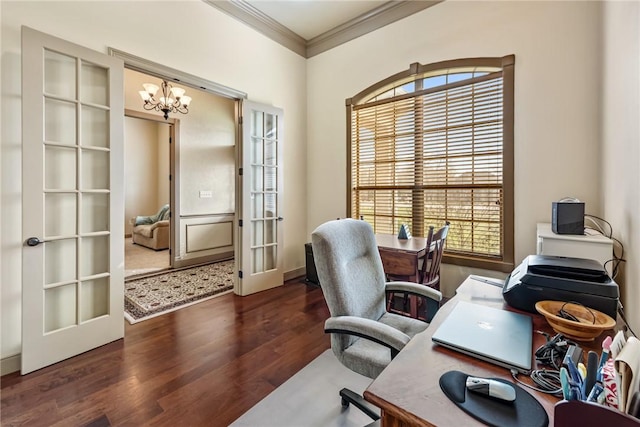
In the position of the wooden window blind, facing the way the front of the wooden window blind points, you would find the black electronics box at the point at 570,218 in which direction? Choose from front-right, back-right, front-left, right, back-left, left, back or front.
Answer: left

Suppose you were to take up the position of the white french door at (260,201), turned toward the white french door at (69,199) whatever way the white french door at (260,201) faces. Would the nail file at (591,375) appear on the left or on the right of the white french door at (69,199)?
left

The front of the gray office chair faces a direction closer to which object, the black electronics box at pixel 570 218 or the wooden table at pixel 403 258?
the black electronics box

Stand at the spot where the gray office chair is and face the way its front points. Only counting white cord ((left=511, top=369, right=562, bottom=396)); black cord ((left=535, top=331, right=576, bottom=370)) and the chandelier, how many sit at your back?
1

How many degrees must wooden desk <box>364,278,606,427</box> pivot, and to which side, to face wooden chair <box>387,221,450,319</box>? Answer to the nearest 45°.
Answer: approximately 135° to its right

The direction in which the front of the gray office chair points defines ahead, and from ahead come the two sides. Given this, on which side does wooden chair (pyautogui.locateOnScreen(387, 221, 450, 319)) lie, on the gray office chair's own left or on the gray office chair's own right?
on the gray office chair's own left

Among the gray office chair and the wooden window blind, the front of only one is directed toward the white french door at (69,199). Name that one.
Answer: the wooden window blind

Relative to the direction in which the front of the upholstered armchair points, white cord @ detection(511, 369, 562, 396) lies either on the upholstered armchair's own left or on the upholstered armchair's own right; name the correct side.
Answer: on the upholstered armchair's own left

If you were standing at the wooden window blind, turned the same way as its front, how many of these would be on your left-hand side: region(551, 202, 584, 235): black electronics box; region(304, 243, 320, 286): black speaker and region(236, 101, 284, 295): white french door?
1

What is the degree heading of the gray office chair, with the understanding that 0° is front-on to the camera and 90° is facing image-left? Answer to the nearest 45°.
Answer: approximately 315°

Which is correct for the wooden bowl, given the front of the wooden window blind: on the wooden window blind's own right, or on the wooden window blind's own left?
on the wooden window blind's own left

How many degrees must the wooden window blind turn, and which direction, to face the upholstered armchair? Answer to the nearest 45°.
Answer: approximately 45° to its right

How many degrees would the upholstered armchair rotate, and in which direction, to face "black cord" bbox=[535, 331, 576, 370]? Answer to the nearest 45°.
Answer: approximately 45° to its left
